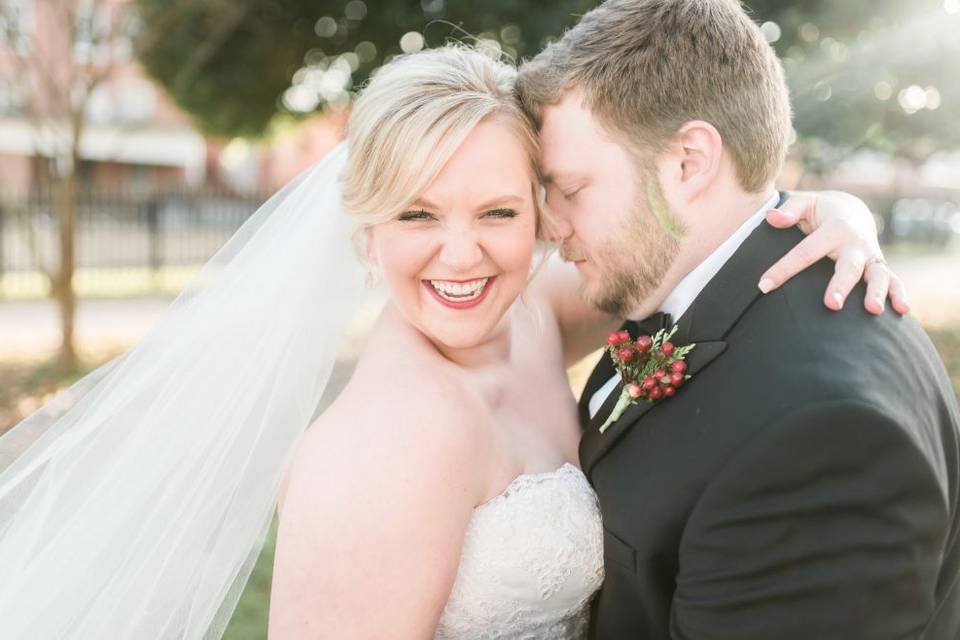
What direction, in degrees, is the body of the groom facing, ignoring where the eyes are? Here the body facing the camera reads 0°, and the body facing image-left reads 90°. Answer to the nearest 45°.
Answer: approximately 90°

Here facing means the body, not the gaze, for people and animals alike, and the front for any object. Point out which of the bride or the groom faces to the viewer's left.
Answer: the groom

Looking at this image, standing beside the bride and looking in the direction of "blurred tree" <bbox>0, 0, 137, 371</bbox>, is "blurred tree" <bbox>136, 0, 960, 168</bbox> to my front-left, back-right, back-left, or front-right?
front-right

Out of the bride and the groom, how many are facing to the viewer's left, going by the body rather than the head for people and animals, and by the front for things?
1

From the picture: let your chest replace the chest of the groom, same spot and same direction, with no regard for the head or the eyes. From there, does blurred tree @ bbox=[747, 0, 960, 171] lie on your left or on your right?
on your right

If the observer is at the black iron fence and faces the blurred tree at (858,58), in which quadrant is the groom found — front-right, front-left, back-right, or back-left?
front-right

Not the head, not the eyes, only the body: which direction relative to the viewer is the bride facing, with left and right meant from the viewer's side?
facing the viewer and to the right of the viewer

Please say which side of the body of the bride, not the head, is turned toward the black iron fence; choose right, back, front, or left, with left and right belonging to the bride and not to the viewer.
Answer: back

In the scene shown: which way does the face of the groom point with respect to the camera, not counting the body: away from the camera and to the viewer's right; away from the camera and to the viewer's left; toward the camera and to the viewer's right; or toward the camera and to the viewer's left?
toward the camera and to the viewer's left

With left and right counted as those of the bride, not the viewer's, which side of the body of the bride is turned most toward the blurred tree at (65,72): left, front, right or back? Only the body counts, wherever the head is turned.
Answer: back

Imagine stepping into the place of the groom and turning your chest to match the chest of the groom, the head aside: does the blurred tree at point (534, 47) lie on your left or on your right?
on your right

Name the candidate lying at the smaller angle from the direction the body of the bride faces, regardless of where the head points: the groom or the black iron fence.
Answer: the groom

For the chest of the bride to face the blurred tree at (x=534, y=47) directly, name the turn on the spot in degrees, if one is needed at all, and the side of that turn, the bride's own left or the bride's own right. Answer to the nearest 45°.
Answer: approximately 135° to the bride's own left
